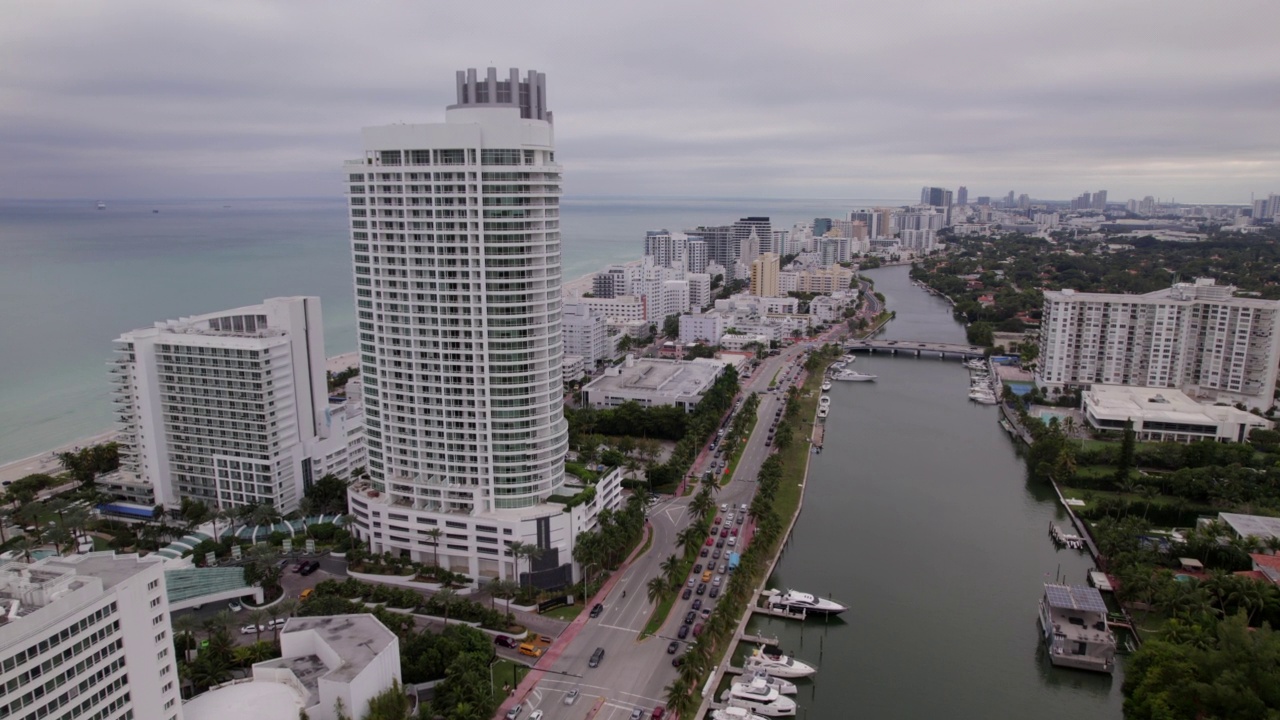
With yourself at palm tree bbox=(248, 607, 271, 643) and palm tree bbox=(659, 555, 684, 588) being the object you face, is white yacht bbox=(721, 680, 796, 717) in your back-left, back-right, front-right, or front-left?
front-right

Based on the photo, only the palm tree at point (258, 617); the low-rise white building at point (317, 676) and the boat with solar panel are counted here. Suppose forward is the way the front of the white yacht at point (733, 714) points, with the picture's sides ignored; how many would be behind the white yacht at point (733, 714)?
2

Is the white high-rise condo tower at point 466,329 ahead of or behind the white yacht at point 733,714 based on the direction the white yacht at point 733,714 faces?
behind

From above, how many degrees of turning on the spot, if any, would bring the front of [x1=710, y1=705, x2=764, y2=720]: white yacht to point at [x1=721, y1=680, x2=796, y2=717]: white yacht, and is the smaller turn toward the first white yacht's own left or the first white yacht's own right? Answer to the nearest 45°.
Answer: approximately 45° to the first white yacht's own left

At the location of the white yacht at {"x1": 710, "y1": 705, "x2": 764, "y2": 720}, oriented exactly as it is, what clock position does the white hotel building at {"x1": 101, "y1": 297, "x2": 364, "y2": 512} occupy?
The white hotel building is roughly at 7 o'clock from the white yacht.

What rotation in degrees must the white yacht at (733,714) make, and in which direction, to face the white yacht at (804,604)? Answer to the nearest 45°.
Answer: approximately 90° to its left

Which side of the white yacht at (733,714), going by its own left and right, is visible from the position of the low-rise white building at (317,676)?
back

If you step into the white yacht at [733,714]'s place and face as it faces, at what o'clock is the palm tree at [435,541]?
The palm tree is roughly at 7 o'clock from the white yacht.

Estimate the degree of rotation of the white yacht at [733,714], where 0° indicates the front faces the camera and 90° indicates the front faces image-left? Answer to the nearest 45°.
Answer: approximately 270°

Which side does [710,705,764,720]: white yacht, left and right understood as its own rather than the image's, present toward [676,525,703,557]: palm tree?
left
